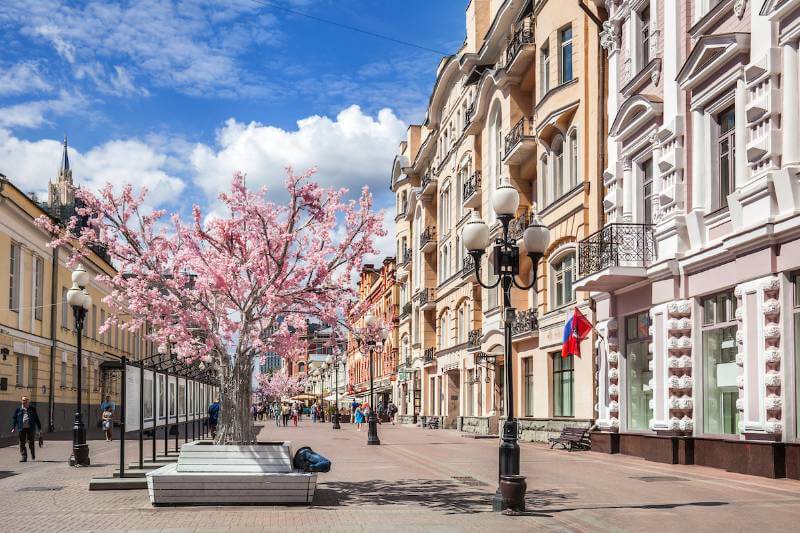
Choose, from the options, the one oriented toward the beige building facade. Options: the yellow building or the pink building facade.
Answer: the yellow building

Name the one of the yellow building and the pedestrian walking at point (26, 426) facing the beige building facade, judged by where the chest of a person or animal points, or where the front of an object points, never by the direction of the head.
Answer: the yellow building

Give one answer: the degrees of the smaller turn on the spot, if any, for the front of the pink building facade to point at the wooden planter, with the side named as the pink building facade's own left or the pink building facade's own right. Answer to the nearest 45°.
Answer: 0° — it already faces it

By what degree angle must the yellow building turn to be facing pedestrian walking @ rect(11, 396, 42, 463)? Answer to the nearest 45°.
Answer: approximately 45° to its right

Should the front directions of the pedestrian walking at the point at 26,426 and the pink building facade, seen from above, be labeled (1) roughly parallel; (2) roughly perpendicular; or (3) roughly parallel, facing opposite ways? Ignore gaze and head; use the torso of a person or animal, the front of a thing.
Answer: roughly perpendicular

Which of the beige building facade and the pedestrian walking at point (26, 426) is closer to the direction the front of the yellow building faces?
the beige building facade

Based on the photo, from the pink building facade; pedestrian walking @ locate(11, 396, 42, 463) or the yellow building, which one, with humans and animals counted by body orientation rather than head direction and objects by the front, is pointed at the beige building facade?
the yellow building

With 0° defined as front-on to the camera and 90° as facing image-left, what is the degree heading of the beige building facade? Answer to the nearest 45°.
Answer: approximately 45°
